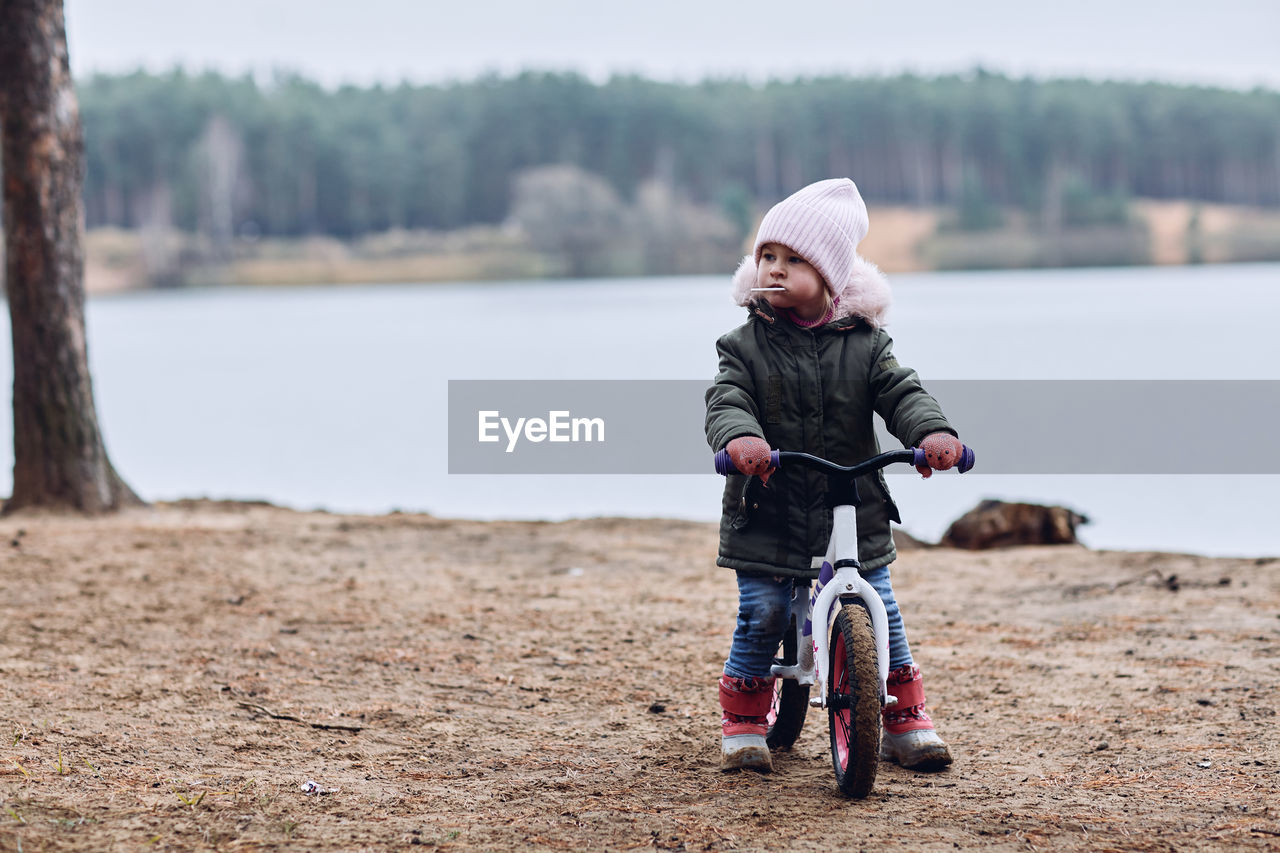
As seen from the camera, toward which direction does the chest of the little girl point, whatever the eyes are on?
toward the camera

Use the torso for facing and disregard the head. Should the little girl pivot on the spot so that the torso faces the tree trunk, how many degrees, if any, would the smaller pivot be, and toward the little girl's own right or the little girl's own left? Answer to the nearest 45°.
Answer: approximately 135° to the little girl's own right

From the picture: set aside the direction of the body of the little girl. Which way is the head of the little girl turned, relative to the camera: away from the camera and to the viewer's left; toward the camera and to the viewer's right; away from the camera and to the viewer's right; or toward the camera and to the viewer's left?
toward the camera and to the viewer's left
